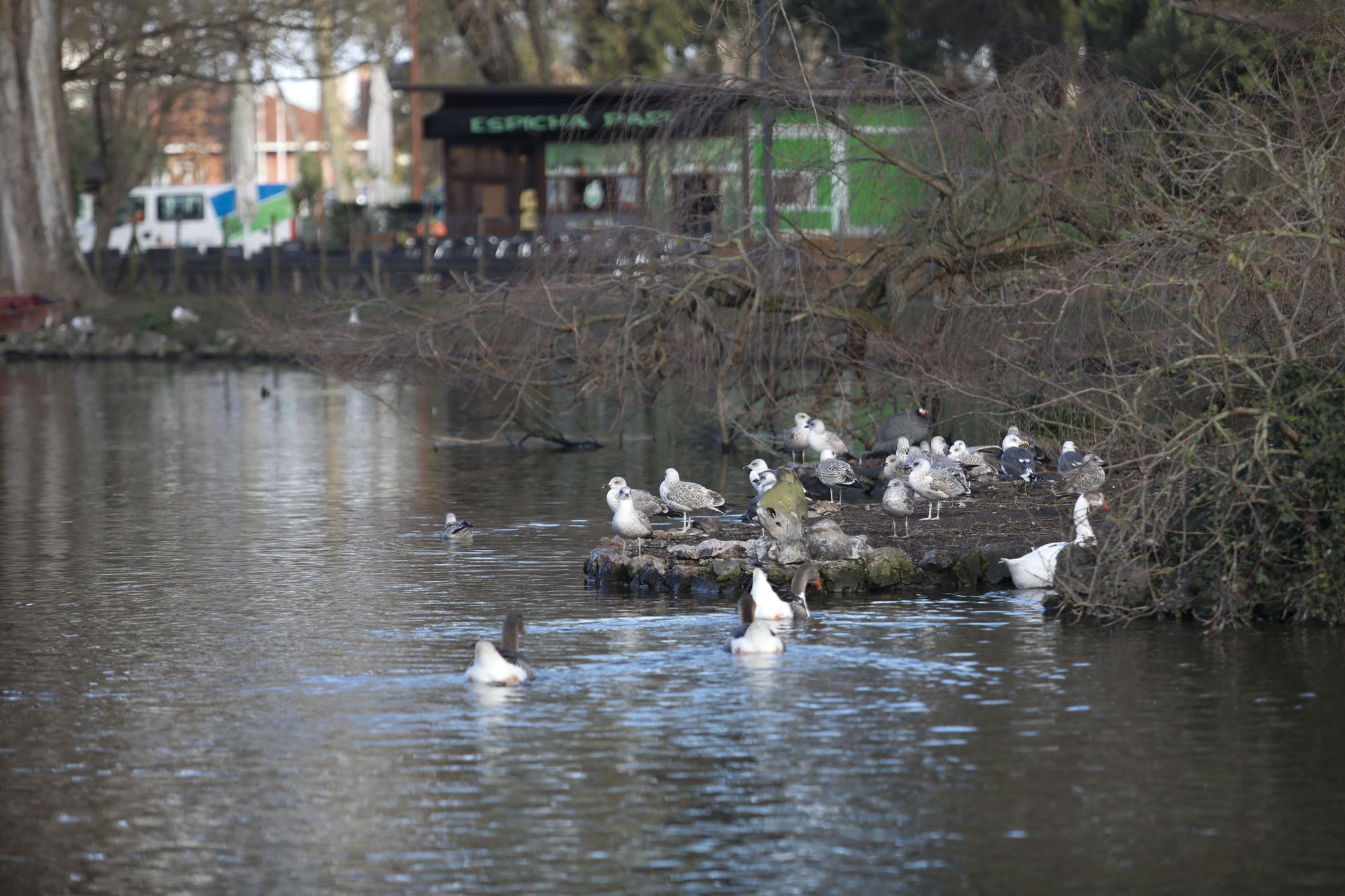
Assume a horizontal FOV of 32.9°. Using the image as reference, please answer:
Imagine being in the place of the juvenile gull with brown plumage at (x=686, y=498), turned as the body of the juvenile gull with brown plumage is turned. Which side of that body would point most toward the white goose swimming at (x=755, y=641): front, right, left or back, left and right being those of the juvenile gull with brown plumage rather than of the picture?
left

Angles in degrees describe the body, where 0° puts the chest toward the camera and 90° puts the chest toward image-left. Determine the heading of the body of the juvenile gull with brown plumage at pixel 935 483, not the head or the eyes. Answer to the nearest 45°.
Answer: approximately 90°

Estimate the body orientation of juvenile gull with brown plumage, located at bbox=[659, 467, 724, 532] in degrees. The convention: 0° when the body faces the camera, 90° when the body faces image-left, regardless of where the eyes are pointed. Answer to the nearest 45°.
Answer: approximately 90°

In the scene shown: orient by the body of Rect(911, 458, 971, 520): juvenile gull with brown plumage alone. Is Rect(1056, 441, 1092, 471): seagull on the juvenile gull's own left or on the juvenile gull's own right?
on the juvenile gull's own right

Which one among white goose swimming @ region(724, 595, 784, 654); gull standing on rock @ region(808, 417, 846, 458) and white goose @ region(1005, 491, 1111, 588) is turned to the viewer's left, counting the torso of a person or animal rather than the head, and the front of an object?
the gull standing on rock

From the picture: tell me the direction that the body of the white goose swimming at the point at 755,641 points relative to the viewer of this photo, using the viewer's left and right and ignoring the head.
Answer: facing away from the viewer

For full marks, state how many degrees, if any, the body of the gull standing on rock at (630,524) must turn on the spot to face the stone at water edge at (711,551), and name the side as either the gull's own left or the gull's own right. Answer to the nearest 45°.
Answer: approximately 90° to the gull's own left

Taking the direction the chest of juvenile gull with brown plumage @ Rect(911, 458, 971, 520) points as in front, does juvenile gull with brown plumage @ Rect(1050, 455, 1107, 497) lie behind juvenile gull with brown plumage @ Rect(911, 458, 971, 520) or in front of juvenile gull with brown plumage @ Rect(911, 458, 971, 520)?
behind

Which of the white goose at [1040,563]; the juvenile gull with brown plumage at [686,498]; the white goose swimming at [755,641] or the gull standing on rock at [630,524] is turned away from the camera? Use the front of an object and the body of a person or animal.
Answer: the white goose swimming at [755,641]

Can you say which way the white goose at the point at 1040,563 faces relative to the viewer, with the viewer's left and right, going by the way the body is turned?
facing to the right of the viewer

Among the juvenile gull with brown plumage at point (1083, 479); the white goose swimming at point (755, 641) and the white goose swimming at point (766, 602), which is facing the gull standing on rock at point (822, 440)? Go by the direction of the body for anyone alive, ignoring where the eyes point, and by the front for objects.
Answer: the white goose swimming at point (755, 641)

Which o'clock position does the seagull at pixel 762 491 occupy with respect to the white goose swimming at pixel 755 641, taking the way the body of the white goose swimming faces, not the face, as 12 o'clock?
The seagull is roughly at 12 o'clock from the white goose swimming.

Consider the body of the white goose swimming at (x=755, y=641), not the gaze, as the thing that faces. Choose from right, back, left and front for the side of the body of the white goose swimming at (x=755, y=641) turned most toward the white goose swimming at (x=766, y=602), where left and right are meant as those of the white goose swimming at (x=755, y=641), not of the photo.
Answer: front

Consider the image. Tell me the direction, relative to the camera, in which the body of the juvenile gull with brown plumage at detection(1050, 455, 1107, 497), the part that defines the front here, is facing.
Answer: to the viewer's right

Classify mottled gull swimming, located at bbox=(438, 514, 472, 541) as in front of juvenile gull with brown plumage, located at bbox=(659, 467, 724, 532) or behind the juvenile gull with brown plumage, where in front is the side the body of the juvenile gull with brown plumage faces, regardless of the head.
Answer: in front
